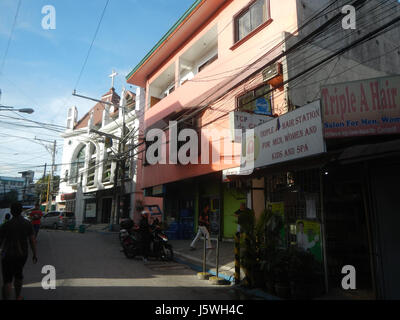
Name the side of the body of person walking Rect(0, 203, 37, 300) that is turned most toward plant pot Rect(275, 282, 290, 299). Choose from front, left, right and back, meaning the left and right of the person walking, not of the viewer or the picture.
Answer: right

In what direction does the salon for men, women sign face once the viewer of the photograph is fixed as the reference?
facing the viewer and to the left of the viewer

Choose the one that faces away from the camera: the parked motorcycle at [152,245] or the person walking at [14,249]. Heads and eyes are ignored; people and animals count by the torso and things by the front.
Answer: the person walking

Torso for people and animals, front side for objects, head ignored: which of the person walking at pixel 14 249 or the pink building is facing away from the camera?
the person walking

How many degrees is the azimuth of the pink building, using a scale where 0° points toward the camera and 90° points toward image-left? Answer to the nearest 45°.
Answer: approximately 45°

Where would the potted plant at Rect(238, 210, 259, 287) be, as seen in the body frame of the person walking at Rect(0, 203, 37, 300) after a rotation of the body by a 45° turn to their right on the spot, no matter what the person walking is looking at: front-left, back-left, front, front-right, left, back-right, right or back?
front-right

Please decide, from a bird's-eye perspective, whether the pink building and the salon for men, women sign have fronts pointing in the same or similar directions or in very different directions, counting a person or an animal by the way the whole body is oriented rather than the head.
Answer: same or similar directions

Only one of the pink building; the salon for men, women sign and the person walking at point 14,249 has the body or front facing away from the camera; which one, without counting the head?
the person walking

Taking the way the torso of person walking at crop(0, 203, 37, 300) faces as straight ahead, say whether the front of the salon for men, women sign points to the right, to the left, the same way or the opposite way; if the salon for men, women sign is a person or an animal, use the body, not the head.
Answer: to the left

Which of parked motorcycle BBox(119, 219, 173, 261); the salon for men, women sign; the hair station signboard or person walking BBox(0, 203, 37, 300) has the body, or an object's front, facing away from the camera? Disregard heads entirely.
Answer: the person walking

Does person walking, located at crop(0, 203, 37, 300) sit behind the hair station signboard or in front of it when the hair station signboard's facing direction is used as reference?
in front

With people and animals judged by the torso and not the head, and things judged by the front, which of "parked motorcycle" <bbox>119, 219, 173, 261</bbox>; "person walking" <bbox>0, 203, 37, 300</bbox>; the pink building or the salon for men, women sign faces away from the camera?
the person walking

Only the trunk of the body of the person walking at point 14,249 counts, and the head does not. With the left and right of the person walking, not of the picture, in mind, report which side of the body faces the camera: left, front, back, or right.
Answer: back

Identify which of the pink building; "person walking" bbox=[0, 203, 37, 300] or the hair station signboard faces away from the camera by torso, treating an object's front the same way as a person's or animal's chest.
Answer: the person walking

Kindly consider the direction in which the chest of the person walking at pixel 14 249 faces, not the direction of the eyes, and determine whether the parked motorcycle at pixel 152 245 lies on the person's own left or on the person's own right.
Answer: on the person's own right
